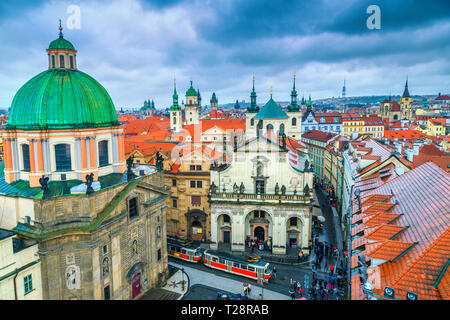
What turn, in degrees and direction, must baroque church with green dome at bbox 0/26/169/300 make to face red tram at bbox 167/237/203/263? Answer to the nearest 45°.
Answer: approximately 90° to its left
